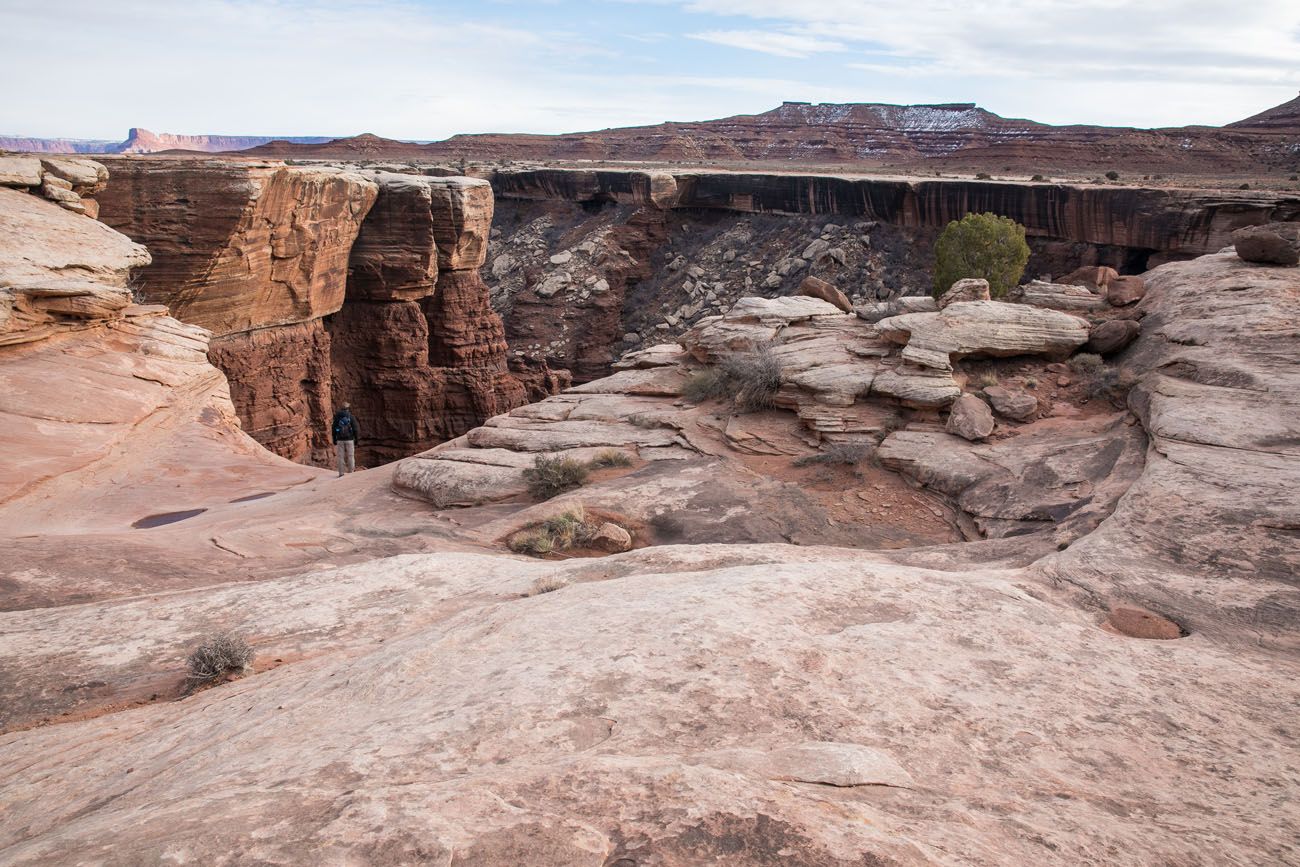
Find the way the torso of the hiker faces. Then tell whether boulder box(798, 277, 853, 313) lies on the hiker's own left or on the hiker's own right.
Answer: on the hiker's own right

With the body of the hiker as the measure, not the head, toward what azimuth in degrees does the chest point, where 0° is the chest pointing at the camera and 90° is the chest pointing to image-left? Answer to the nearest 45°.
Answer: approximately 180°

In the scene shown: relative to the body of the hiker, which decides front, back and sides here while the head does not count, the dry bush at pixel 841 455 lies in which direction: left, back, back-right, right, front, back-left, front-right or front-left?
back-right

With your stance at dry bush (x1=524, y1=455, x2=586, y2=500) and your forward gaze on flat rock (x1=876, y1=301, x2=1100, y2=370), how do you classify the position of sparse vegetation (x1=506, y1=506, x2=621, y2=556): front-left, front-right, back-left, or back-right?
back-right

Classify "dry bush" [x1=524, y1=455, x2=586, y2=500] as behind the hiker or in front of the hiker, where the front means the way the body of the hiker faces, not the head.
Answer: behind

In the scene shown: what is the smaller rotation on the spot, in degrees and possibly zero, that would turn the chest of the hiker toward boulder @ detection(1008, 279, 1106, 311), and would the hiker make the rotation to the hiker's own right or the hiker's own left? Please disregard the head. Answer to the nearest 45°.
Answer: approximately 90° to the hiker's own right

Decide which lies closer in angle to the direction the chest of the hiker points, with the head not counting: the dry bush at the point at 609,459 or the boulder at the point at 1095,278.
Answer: the boulder

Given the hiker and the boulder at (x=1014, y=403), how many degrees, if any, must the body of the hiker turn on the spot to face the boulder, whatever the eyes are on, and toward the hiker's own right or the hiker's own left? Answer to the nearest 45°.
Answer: approximately 135° to the hiker's own right

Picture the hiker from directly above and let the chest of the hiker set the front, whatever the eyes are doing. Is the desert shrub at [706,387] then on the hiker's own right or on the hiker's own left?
on the hiker's own right

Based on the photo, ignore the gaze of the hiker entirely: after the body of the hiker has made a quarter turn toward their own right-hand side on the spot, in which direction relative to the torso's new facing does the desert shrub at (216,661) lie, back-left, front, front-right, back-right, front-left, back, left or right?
right

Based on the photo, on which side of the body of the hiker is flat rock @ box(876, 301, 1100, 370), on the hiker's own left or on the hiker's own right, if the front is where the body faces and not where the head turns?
on the hiker's own right
